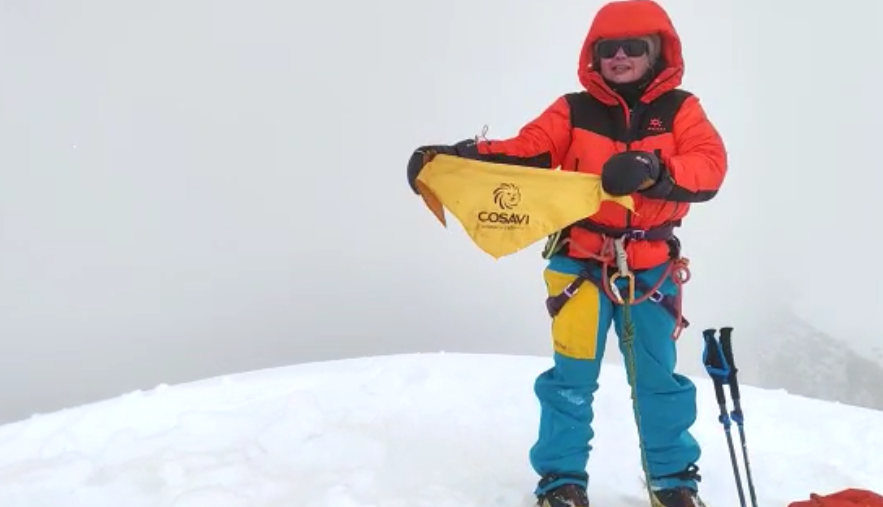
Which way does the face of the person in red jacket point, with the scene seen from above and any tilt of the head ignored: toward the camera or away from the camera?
toward the camera

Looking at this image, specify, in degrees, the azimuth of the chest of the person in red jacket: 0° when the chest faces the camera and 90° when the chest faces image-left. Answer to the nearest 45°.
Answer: approximately 0°
